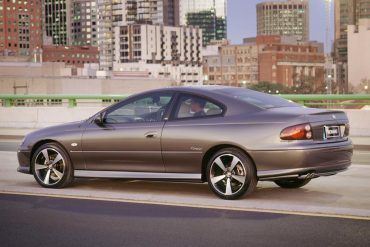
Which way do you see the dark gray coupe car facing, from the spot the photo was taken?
facing away from the viewer and to the left of the viewer

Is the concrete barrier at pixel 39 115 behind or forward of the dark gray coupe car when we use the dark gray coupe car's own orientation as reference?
forward
